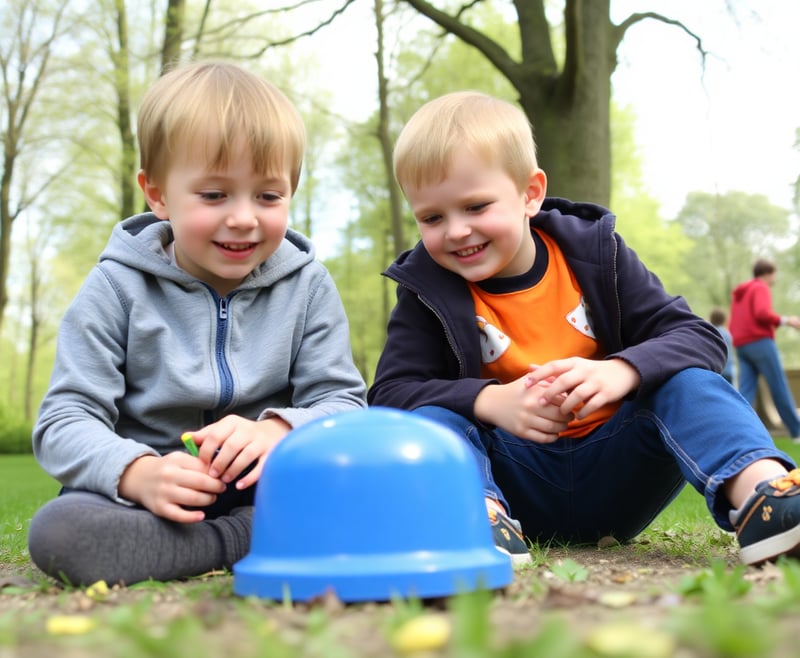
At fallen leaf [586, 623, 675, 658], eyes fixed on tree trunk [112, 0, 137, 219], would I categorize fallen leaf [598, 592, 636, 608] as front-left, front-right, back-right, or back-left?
front-right

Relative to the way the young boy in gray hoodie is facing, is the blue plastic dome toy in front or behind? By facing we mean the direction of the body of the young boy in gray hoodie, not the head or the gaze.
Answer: in front

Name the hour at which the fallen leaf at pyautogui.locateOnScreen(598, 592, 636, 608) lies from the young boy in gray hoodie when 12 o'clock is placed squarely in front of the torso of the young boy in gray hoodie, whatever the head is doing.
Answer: The fallen leaf is roughly at 11 o'clock from the young boy in gray hoodie.

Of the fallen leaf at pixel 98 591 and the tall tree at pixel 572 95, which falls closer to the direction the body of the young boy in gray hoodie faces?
the fallen leaf

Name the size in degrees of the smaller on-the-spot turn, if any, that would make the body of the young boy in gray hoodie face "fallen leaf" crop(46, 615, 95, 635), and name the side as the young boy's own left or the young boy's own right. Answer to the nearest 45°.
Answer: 0° — they already face it

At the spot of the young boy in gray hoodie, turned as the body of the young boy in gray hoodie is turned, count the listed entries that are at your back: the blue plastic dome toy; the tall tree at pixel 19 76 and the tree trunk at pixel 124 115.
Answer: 2

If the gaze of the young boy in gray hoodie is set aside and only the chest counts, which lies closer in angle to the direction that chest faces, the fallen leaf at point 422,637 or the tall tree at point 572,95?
the fallen leaf

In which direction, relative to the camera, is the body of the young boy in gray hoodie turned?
toward the camera

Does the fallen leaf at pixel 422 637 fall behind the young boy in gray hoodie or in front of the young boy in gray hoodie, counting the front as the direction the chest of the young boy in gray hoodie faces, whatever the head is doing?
in front

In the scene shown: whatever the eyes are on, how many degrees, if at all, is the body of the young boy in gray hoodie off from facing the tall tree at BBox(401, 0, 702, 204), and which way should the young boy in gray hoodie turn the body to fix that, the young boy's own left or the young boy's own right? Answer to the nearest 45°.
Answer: approximately 135° to the young boy's own left

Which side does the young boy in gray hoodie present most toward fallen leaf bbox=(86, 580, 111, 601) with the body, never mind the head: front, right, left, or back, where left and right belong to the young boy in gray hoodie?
front

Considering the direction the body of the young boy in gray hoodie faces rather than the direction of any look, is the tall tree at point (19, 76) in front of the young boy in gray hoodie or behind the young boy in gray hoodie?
behind

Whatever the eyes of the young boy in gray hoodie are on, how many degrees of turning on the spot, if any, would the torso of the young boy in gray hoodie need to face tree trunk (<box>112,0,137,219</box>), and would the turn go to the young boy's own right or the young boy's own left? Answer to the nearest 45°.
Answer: approximately 180°

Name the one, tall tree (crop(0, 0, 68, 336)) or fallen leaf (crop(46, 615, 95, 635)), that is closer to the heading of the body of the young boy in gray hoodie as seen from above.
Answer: the fallen leaf

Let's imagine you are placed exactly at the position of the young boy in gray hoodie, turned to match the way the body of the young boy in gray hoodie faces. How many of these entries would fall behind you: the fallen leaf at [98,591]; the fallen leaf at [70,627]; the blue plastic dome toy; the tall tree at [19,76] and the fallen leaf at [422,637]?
1
